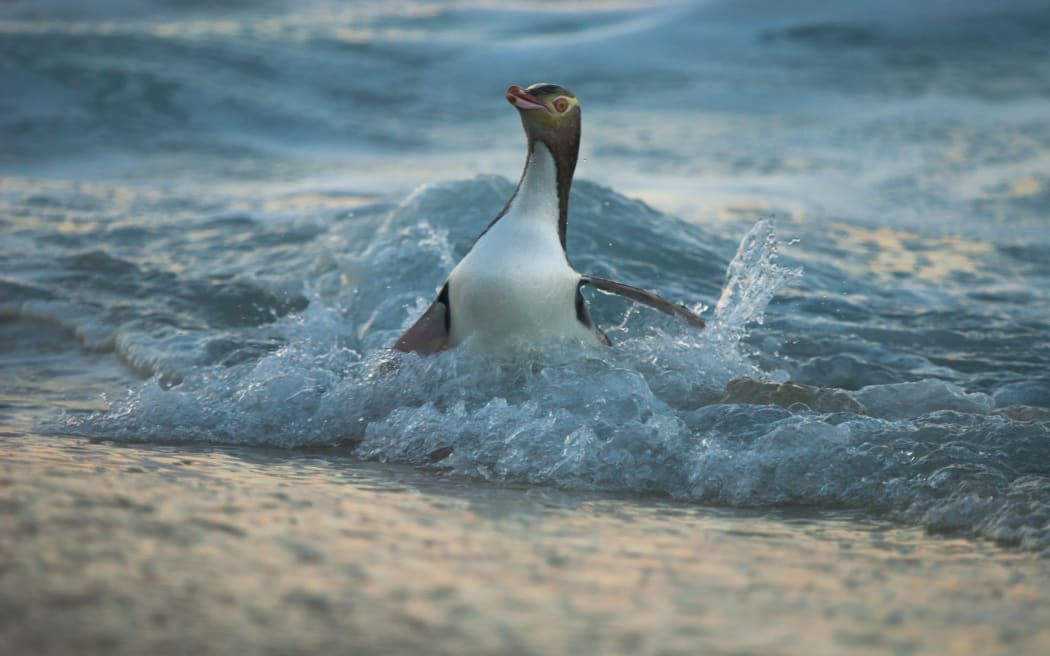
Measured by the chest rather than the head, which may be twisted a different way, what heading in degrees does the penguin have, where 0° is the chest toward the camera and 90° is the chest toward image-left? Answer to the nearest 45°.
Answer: approximately 45°
